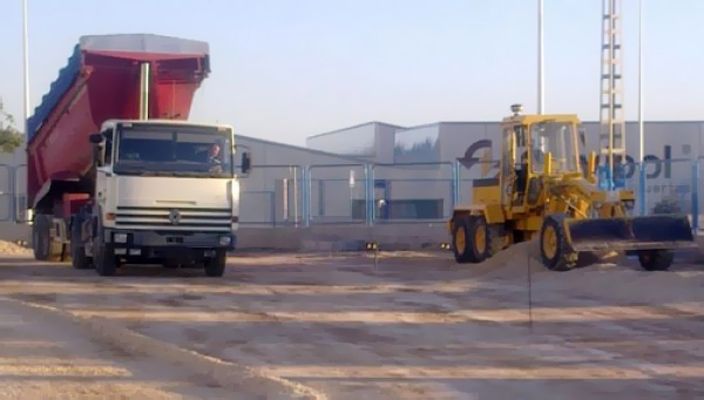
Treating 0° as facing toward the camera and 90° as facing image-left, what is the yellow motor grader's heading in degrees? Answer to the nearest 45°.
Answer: approximately 315°

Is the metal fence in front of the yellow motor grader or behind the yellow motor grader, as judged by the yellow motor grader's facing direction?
behind

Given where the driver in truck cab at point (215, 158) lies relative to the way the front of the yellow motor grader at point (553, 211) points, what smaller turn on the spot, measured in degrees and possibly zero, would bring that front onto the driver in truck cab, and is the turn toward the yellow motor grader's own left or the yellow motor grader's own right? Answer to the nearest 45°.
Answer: approximately 90° to the yellow motor grader's own right

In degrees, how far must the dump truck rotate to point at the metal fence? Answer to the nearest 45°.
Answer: approximately 135° to its left

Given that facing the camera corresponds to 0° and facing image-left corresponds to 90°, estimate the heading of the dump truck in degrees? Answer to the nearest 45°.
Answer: approximately 0°

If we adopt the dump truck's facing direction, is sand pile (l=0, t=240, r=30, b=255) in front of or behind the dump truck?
behind
